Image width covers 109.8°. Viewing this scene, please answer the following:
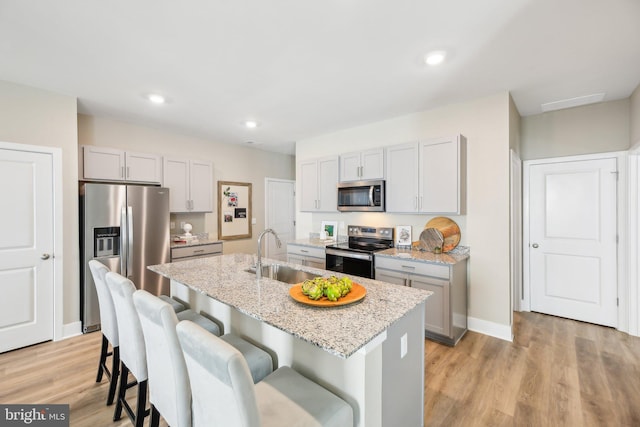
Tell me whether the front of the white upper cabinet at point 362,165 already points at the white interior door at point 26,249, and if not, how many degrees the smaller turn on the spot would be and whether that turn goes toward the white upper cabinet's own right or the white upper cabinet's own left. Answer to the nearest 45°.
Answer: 0° — it already faces it

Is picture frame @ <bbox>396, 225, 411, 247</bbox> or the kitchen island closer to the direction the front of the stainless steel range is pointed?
the kitchen island

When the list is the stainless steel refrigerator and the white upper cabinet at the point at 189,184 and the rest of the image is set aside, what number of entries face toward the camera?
2

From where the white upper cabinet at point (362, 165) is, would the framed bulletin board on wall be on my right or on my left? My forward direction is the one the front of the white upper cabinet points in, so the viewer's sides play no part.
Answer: on my right

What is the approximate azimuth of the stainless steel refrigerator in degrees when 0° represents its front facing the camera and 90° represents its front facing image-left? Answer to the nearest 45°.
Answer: approximately 0°

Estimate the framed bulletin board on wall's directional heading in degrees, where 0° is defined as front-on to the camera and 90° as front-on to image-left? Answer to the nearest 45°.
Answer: approximately 315°

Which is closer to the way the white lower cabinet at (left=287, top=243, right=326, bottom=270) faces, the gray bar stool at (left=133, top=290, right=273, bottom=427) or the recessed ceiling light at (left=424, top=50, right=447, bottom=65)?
the gray bar stool
